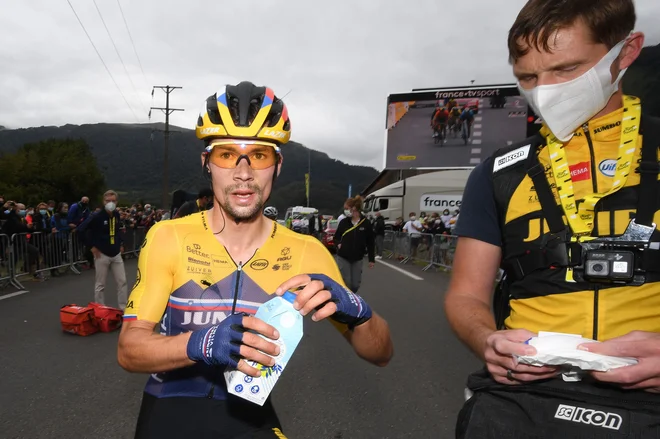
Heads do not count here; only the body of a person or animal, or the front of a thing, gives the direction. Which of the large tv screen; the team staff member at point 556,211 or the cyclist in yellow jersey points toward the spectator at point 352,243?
the large tv screen

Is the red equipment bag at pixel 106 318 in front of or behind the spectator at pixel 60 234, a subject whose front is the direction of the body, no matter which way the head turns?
in front

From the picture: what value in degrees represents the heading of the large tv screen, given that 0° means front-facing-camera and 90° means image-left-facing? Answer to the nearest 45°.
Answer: approximately 0°

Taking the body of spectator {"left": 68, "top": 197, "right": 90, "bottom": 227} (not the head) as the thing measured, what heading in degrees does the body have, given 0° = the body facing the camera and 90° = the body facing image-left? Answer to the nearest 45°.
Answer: approximately 315°

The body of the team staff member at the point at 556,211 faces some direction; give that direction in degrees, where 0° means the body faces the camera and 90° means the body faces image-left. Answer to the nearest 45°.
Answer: approximately 0°

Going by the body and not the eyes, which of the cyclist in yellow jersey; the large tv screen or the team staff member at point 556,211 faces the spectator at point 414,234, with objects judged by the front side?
the large tv screen

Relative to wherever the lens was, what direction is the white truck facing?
facing to the left of the viewer
